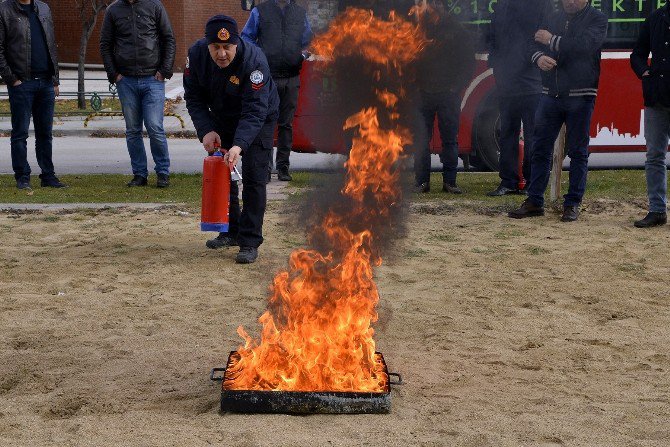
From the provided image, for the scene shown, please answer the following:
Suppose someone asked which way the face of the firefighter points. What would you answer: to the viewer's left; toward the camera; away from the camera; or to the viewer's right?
toward the camera

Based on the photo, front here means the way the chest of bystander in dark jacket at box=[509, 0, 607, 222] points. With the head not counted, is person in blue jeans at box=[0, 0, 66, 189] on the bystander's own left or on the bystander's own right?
on the bystander's own right

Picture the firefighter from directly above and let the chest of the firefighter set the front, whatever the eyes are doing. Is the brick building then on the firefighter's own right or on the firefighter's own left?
on the firefighter's own right

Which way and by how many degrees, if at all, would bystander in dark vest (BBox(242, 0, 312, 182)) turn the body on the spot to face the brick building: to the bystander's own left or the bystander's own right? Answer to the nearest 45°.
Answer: approximately 180°

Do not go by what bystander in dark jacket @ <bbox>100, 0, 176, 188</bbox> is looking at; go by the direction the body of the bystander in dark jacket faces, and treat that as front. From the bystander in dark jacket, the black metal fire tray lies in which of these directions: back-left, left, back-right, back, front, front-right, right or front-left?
front

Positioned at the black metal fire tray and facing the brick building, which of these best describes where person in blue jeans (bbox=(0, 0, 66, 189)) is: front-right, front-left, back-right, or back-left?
front-left

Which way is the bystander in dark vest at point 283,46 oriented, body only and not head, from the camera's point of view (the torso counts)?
toward the camera

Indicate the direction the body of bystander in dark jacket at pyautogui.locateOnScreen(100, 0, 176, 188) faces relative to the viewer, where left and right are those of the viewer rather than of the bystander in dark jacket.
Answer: facing the viewer

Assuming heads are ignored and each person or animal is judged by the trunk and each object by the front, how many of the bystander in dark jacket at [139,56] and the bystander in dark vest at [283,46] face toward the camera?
2

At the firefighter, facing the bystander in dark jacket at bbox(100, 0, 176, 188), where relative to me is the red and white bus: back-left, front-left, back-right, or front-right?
front-right

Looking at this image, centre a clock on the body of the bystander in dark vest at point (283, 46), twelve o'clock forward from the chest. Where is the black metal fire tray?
The black metal fire tray is roughly at 12 o'clock from the bystander in dark vest.

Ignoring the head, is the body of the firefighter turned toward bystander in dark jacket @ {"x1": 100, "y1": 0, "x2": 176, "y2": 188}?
no

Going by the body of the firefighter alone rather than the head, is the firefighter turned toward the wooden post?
no

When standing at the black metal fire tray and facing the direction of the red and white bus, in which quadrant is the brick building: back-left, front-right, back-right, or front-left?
front-left

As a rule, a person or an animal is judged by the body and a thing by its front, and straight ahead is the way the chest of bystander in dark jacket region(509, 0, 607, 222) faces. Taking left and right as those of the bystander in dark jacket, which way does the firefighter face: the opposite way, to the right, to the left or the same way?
the same way

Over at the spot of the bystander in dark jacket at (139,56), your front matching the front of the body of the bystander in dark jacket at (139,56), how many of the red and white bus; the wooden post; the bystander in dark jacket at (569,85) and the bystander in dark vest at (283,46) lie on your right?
0

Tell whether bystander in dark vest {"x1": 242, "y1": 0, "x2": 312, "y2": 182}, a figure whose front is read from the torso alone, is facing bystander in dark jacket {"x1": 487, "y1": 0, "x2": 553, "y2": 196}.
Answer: no

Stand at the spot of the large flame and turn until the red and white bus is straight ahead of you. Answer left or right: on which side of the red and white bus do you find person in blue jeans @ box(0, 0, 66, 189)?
left
